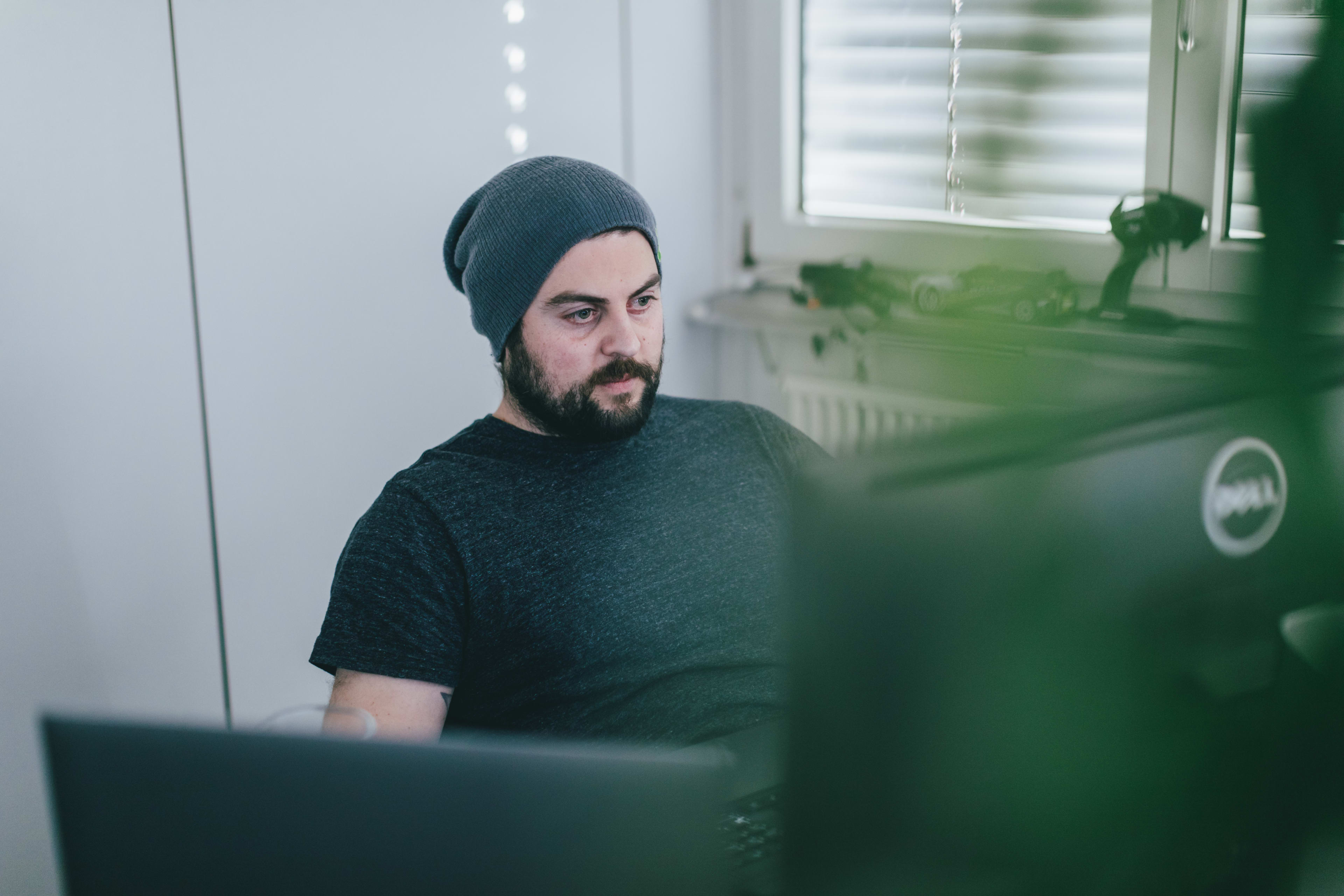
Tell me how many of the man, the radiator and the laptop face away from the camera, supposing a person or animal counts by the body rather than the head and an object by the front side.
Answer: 1

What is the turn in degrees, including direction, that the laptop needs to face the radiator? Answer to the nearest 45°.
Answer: approximately 45° to its right

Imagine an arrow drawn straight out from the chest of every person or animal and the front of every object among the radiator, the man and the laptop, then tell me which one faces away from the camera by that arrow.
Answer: the laptop

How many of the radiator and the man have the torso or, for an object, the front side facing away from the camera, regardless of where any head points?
0

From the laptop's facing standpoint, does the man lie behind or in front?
in front

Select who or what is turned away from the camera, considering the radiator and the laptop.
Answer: the laptop

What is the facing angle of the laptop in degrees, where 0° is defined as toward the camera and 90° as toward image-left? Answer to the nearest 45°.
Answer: approximately 180°

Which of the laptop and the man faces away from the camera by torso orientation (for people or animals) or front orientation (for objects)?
the laptop

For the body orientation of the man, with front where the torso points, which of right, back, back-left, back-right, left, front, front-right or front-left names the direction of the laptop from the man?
front-right

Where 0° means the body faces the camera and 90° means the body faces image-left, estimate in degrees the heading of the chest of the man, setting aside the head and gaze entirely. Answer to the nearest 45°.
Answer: approximately 315°
